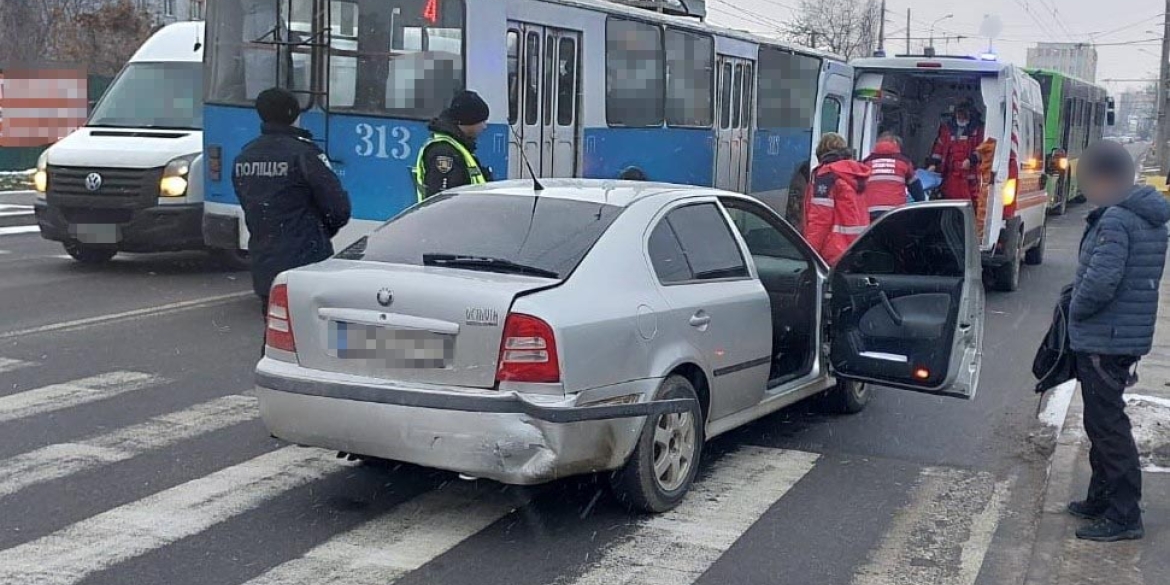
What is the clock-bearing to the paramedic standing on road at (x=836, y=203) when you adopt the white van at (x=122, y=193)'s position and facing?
The paramedic standing on road is roughly at 9 o'clock from the white van.

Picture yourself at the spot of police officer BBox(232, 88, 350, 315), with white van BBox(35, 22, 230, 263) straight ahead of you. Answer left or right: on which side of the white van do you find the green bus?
right

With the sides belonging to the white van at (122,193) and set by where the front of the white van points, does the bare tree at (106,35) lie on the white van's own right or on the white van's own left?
on the white van's own right

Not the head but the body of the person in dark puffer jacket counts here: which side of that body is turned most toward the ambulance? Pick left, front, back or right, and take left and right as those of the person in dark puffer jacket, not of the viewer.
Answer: right

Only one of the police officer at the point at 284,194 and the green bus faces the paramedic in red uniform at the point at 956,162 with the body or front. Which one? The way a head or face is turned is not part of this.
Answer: the police officer

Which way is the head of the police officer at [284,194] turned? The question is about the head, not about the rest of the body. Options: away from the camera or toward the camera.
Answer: away from the camera

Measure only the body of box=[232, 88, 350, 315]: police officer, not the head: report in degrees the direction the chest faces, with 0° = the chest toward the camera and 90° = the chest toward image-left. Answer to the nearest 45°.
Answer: approximately 225°

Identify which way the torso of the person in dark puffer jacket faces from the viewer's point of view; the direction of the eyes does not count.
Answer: to the viewer's left

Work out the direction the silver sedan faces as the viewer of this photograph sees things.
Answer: facing away from the viewer and to the right of the viewer

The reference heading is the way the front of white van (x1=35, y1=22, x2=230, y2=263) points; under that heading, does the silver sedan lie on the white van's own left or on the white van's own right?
on the white van's own left

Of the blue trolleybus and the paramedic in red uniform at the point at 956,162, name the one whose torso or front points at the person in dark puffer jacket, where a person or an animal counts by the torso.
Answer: the paramedic in red uniform
